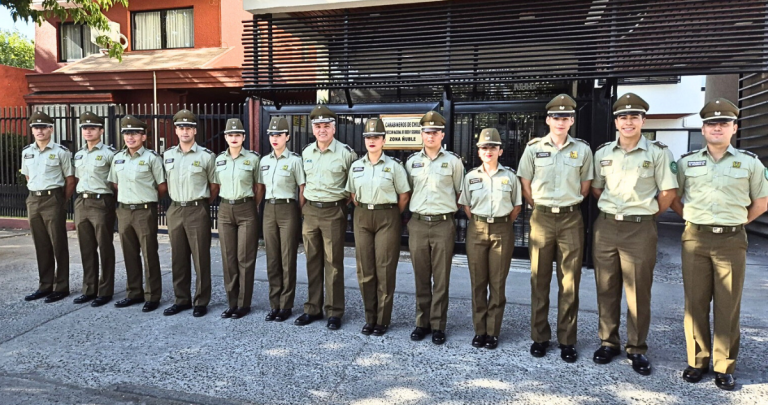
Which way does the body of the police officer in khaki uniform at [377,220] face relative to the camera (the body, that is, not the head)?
toward the camera

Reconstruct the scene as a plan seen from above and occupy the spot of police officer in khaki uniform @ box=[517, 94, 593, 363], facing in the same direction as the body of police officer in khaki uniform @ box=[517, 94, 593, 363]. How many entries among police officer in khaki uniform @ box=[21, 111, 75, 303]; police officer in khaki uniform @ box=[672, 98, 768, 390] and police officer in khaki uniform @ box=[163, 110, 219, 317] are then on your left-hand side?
1

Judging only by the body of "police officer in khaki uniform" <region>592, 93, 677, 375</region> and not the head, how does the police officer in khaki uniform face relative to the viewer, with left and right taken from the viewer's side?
facing the viewer

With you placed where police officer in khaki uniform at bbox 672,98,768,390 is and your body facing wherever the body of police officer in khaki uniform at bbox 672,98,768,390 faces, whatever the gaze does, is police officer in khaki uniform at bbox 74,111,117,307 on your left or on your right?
on your right

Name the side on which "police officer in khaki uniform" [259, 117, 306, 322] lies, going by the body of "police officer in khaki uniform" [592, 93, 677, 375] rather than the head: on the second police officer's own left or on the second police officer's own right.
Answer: on the second police officer's own right

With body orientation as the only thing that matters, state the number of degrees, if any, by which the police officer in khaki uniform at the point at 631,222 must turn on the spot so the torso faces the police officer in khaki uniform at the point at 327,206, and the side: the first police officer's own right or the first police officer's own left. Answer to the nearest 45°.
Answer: approximately 90° to the first police officer's own right

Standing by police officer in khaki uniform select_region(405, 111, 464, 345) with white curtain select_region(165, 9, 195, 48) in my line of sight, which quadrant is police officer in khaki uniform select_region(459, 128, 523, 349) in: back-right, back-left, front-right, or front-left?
back-right

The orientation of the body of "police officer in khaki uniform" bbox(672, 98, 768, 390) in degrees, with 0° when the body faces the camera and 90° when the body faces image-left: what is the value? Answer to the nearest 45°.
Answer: approximately 0°

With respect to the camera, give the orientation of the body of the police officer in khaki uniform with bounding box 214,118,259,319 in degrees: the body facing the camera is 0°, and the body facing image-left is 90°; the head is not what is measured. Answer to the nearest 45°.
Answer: approximately 0°

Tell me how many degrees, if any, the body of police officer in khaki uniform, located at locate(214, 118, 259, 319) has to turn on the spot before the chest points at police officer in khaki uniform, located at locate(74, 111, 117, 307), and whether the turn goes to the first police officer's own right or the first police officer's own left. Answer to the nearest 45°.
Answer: approximately 135° to the first police officer's own right

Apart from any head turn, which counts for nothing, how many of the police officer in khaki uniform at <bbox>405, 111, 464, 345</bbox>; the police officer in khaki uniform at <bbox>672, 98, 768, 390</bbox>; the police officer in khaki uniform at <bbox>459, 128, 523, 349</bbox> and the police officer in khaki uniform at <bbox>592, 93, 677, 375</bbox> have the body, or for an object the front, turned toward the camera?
4

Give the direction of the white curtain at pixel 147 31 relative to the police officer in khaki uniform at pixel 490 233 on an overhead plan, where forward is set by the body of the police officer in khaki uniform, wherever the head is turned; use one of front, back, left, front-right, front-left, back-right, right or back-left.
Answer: back-right

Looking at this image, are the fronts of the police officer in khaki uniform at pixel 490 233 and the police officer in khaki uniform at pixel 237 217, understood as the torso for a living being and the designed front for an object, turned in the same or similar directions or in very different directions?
same or similar directions

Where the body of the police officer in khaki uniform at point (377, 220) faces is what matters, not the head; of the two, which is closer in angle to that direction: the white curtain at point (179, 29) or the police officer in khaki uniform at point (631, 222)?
the police officer in khaki uniform

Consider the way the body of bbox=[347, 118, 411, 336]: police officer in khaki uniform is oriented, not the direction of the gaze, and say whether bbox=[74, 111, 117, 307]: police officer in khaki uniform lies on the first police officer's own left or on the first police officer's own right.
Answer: on the first police officer's own right

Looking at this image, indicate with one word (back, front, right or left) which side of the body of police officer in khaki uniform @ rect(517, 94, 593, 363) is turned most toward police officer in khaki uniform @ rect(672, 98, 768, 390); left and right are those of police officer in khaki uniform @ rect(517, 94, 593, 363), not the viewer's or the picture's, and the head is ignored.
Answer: left
